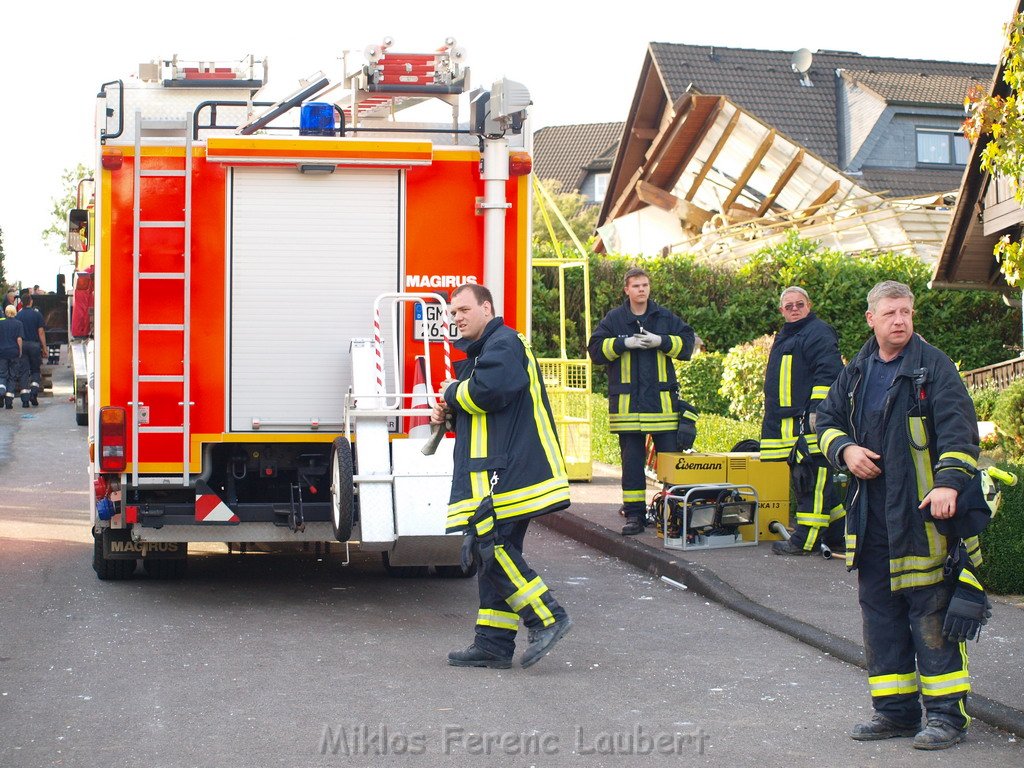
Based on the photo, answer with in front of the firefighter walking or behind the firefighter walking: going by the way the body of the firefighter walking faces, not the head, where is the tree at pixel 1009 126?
behind

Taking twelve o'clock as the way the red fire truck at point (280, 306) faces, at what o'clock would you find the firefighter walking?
The firefighter walking is roughly at 5 o'clock from the red fire truck.

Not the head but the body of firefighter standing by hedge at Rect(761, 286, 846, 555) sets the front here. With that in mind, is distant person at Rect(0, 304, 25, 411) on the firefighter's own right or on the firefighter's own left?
on the firefighter's own right

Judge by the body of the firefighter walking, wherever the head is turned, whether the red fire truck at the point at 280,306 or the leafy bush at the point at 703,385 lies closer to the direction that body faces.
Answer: the red fire truck

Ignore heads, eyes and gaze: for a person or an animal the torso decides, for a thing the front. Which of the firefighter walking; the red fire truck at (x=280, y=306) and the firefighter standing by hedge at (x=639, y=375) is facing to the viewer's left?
the firefighter walking

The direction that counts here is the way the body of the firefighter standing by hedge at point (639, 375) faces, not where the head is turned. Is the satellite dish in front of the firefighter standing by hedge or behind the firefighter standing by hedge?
behind

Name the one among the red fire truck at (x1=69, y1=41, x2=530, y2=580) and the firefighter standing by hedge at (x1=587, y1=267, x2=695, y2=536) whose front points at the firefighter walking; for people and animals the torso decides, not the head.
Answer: the firefighter standing by hedge

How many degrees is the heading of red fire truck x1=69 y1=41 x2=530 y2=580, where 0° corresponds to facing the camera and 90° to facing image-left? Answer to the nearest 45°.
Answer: approximately 180°

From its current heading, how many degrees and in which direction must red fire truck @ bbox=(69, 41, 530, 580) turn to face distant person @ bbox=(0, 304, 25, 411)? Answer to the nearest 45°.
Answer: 0° — it already faces them
